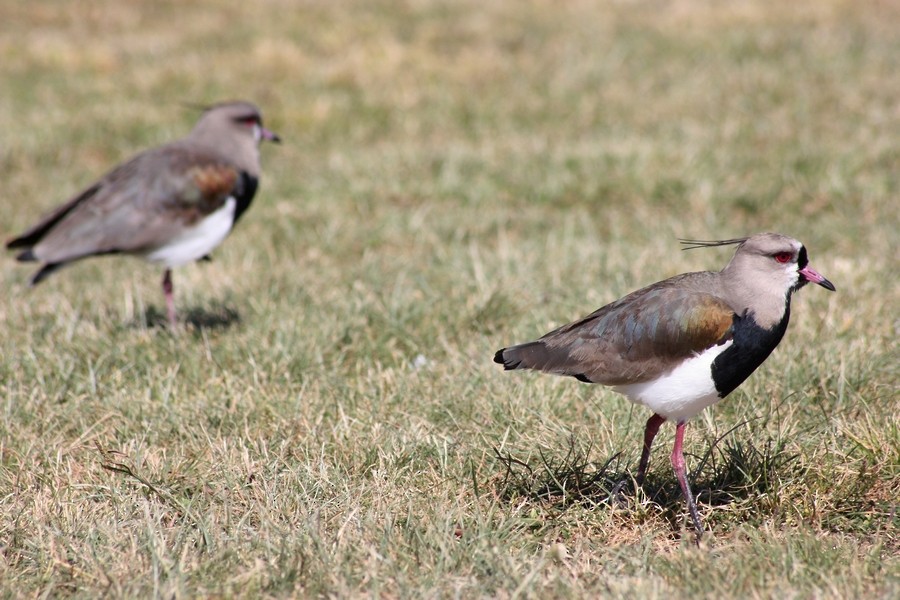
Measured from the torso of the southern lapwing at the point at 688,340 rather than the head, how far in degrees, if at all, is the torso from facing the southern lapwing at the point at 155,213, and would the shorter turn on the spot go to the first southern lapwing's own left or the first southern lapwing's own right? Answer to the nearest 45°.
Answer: approximately 135° to the first southern lapwing's own left

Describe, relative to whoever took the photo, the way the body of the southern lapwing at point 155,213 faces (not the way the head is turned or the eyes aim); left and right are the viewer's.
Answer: facing to the right of the viewer

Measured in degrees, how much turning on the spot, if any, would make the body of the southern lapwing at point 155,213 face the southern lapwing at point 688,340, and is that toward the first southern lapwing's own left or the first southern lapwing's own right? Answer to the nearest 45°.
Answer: approximately 45° to the first southern lapwing's own right

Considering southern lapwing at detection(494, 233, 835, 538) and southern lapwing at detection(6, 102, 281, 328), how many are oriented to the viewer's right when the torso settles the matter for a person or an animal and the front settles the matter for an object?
2

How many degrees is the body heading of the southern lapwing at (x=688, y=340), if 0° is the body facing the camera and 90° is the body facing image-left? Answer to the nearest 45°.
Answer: approximately 270°
